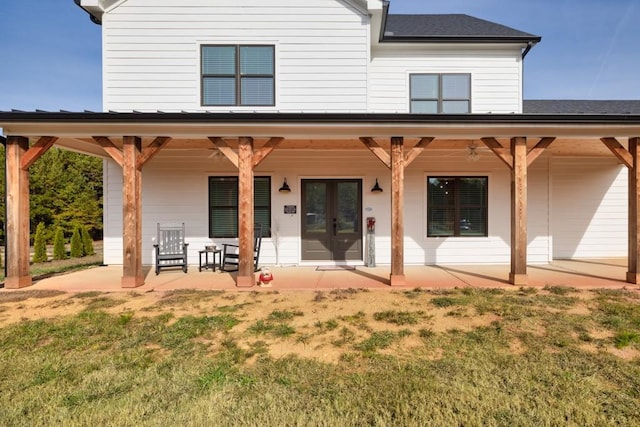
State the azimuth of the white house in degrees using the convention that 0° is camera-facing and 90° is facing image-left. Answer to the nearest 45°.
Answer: approximately 0°

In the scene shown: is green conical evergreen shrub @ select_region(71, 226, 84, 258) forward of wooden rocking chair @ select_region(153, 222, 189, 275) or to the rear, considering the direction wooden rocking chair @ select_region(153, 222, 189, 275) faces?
to the rear

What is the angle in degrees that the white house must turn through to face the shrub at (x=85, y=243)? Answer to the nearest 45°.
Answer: approximately 135° to its right

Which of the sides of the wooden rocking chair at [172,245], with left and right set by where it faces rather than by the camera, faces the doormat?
left

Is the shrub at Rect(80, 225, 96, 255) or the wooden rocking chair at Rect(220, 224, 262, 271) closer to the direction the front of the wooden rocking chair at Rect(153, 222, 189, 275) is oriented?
the wooden rocking chair

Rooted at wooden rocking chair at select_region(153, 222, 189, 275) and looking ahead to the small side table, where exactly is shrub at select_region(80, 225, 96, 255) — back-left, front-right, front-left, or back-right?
back-left

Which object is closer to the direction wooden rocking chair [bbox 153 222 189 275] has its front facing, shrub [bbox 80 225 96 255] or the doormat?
the doormat

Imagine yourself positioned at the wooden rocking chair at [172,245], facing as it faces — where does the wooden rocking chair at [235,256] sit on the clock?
the wooden rocking chair at [235,256] is roughly at 10 o'clock from the wooden rocking chair at [172,245].

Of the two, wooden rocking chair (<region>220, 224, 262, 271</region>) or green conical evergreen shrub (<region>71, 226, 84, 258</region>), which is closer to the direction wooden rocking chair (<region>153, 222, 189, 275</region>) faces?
the wooden rocking chair
